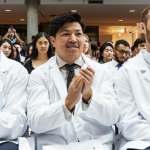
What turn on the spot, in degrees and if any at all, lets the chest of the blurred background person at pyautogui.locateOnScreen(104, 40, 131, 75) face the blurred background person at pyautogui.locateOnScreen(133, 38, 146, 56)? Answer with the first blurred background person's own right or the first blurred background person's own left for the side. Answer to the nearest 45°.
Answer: approximately 90° to the first blurred background person's own left

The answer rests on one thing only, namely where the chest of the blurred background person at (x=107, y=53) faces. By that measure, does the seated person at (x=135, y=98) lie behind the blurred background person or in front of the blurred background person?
in front

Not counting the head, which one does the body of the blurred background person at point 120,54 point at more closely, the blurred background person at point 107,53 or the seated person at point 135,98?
the seated person

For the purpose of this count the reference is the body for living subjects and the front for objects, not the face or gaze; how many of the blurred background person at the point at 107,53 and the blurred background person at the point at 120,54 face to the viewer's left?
0

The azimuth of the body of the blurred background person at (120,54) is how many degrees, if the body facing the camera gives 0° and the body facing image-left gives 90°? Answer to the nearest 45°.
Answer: approximately 315°

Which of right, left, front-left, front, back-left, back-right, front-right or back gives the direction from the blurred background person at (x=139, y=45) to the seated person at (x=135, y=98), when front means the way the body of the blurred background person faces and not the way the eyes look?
front-right

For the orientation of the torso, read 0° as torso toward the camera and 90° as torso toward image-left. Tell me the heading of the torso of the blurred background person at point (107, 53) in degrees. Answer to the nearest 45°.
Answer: approximately 315°

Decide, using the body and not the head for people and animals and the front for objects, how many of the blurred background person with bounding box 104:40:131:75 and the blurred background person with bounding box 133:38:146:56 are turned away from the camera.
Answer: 0

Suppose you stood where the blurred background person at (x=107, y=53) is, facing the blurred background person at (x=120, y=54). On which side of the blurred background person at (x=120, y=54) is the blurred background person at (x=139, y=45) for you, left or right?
left
